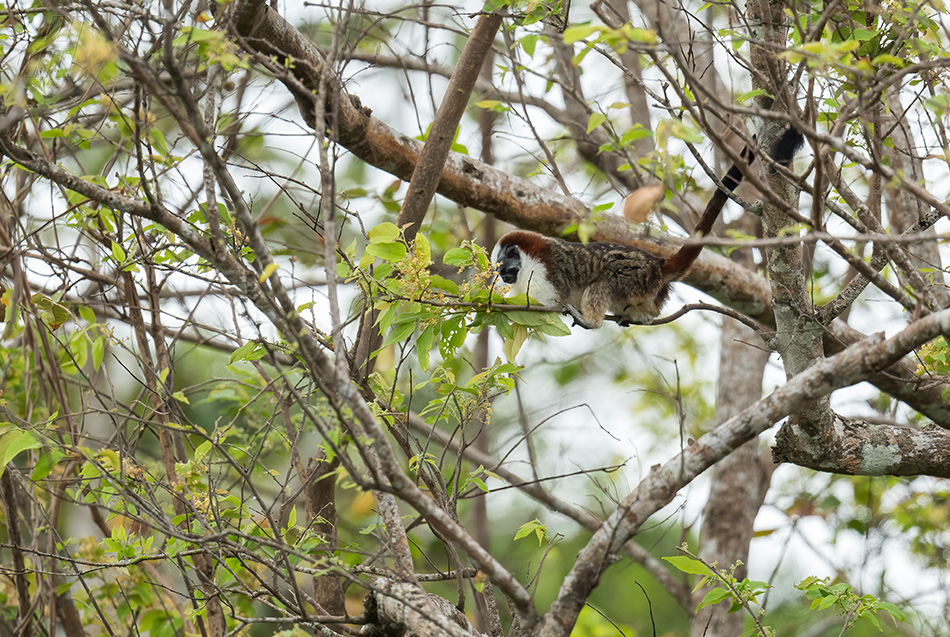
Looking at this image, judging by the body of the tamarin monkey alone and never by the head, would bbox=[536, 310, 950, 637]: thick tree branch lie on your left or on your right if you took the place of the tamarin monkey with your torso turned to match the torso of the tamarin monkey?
on your left

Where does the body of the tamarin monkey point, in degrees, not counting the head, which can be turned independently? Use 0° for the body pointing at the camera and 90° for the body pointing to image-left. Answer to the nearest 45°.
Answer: approximately 90°

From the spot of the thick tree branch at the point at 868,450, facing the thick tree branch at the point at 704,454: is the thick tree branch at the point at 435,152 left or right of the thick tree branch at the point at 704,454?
right

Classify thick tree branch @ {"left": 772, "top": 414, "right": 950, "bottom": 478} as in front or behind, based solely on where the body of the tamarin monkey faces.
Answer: behind
